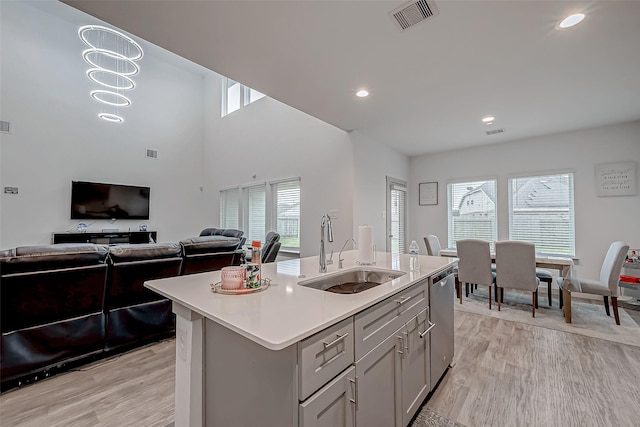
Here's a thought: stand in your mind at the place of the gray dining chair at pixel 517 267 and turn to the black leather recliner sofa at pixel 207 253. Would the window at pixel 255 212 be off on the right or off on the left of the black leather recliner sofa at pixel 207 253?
right

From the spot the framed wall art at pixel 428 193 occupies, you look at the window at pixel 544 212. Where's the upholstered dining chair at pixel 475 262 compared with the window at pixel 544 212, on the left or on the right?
right

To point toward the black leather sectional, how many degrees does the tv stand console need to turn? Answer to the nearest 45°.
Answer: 0° — it already faces it

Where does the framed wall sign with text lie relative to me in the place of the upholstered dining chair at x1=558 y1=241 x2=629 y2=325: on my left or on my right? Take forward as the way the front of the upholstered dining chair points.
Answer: on my right

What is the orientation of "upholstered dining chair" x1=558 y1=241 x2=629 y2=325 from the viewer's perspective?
to the viewer's left

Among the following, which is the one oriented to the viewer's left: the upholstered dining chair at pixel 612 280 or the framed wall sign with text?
the upholstered dining chair

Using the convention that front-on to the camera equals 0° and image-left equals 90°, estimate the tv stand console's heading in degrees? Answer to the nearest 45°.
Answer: approximately 0°

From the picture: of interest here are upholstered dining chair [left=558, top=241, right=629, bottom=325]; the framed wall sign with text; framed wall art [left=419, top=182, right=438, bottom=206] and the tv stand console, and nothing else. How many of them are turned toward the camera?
3

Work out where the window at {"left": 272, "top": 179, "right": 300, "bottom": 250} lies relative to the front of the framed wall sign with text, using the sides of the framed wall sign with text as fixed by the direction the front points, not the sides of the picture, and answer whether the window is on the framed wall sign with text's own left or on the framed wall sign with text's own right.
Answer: on the framed wall sign with text's own right

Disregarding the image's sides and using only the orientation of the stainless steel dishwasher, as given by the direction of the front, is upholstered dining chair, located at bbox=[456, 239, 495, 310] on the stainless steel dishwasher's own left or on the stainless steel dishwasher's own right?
on the stainless steel dishwasher's own left

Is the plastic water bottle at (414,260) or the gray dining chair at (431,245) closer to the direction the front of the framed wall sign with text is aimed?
the plastic water bottle

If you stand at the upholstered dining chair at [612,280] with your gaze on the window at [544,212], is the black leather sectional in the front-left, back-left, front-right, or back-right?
back-left

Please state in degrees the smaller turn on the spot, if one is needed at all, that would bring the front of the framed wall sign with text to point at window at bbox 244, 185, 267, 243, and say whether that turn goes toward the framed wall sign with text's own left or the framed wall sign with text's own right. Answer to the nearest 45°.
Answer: approximately 45° to the framed wall sign with text's own right

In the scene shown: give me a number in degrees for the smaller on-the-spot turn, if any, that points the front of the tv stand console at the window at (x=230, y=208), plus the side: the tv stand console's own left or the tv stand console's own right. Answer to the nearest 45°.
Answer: approximately 90° to the tv stand console's own left
